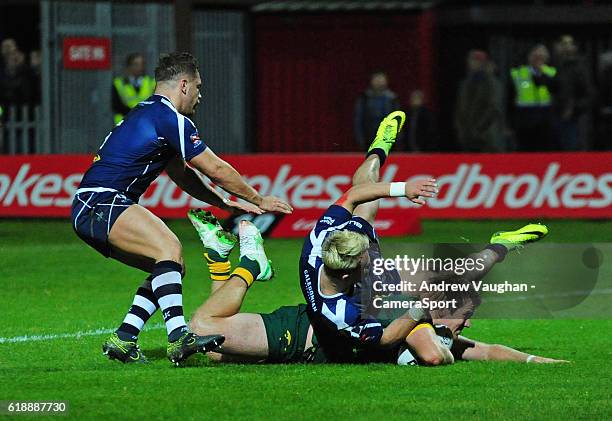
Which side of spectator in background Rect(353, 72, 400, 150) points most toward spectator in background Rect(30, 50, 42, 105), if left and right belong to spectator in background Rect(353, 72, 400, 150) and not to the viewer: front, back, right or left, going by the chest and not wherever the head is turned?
right

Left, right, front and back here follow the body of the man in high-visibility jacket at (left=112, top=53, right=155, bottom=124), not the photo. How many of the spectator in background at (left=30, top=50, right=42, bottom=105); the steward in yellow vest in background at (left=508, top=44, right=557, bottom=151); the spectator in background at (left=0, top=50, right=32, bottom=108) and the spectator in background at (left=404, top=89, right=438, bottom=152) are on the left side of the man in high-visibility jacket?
2

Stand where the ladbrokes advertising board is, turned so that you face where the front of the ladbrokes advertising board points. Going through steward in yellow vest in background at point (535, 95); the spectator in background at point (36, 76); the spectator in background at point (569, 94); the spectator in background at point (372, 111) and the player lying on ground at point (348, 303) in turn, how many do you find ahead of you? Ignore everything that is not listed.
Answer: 1

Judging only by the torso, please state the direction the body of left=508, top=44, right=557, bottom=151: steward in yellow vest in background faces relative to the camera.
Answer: toward the camera

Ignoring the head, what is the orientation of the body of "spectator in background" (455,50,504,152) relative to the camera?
toward the camera

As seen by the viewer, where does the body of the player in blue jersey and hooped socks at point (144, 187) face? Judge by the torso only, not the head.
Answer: to the viewer's right

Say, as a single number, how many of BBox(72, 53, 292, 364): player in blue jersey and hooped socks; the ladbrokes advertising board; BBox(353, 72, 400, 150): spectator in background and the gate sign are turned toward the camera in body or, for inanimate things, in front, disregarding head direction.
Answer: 3

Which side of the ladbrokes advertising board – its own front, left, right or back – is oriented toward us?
front

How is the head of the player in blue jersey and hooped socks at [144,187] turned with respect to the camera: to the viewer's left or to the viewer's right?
to the viewer's right

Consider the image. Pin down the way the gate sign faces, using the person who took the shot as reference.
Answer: facing the viewer

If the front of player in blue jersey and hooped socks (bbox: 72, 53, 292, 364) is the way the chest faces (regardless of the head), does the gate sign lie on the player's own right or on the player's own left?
on the player's own left
